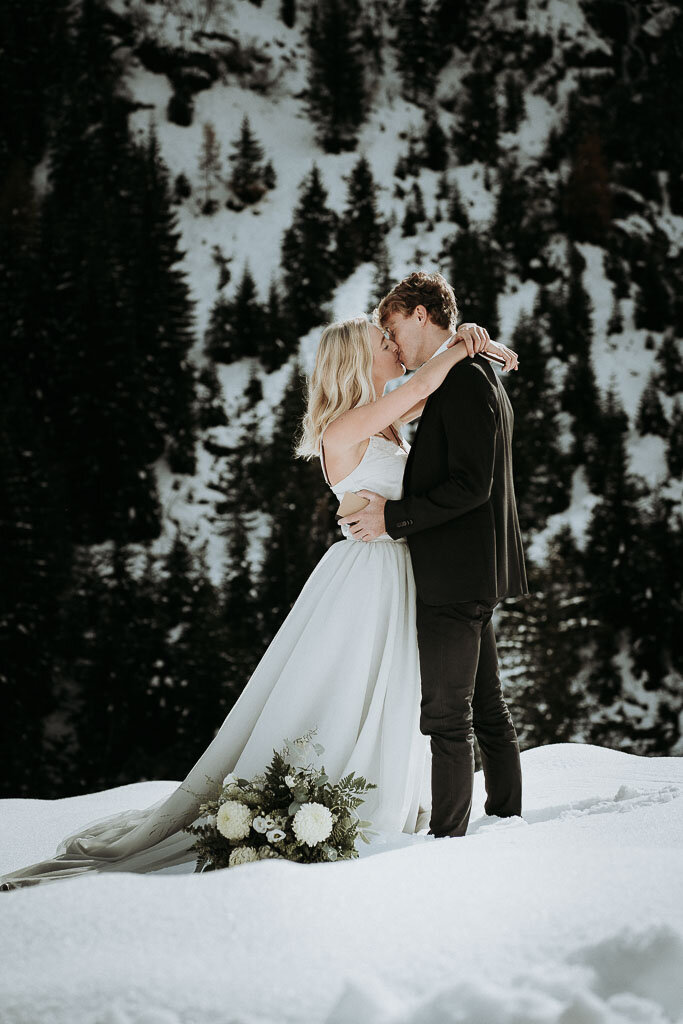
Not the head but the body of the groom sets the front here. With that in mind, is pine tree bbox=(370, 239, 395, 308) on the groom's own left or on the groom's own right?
on the groom's own right

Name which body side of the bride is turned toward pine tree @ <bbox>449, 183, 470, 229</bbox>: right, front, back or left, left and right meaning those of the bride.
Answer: left

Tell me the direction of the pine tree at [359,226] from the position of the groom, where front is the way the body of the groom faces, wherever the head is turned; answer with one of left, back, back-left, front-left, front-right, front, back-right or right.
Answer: right

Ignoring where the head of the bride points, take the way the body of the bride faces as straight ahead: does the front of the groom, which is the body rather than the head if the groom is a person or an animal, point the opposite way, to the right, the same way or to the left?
the opposite way

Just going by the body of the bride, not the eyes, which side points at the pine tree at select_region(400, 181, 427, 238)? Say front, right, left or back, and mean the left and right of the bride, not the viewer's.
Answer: left

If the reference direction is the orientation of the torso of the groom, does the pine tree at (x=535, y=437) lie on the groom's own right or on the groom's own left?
on the groom's own right

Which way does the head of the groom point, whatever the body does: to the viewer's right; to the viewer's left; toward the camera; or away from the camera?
to the viewer's left

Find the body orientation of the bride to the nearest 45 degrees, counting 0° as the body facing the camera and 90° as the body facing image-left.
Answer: approximately 270°

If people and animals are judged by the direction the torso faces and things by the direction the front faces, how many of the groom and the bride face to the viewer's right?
1

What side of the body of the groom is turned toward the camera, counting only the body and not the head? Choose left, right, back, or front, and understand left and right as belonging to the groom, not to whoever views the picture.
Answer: left

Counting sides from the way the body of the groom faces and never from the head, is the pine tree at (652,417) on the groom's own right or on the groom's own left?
on the groom's own right

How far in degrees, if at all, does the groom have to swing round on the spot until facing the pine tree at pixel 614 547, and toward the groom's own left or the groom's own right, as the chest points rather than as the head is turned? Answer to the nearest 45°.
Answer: approximately 90° to the groom's own right

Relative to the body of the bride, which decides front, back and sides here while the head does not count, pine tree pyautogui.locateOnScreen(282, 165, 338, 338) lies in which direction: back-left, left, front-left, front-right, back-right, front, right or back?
left

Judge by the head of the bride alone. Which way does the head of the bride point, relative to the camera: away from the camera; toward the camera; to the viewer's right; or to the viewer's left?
to the viewer's right

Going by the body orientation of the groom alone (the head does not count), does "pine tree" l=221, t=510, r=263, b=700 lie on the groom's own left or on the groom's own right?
on the groom's own right
